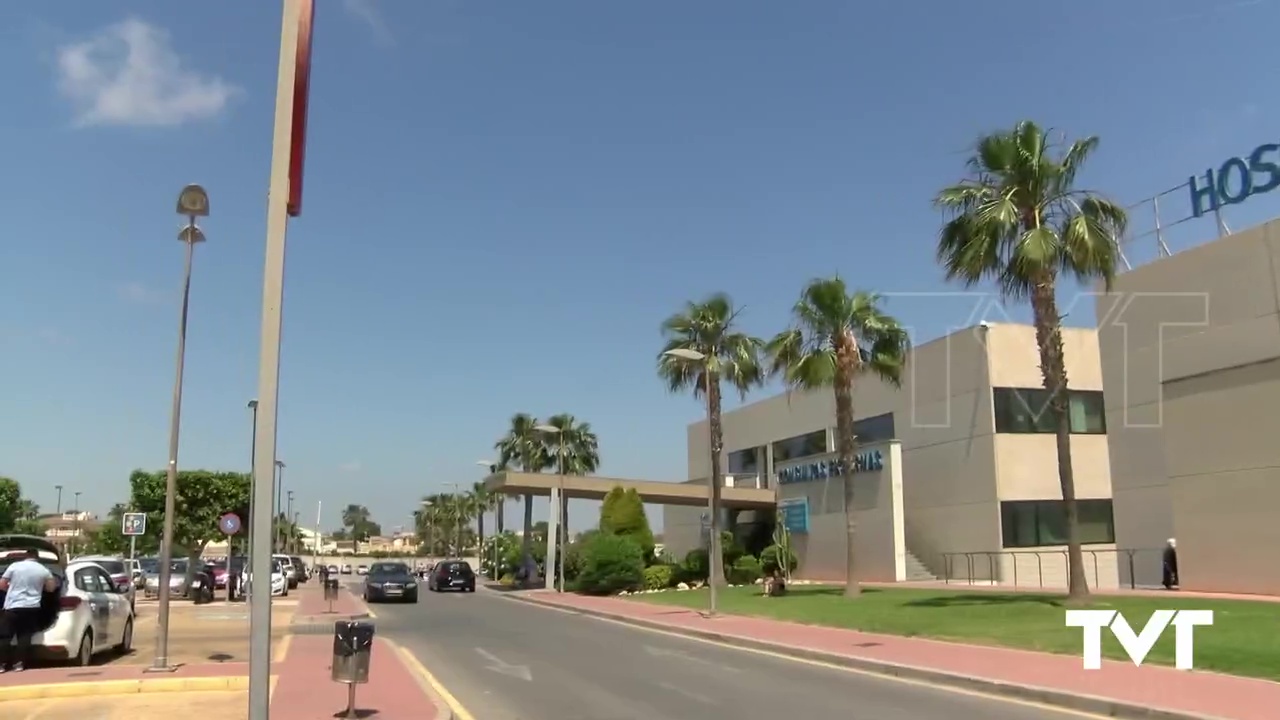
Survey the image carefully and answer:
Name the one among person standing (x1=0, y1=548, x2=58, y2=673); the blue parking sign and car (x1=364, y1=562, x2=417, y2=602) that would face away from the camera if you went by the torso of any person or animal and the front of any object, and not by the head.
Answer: the person standing

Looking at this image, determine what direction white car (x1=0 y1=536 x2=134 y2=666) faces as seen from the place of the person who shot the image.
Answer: facing away from the viewer and to the right of the viewer

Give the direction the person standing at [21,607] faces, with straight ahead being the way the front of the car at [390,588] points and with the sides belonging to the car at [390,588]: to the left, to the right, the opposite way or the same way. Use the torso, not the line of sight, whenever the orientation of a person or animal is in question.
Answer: the opposite way

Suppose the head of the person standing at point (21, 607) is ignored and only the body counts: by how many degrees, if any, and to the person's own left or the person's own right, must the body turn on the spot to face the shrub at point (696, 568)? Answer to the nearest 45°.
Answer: approximately 45° to the person's own right

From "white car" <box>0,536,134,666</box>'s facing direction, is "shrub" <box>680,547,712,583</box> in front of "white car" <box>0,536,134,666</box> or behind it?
in front

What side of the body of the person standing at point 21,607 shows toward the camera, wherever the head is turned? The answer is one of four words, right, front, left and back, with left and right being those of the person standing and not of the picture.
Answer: back

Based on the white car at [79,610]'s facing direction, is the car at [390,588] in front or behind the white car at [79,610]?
in front

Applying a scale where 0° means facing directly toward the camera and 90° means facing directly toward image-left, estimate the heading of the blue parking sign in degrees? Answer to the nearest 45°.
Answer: approximately 0°
